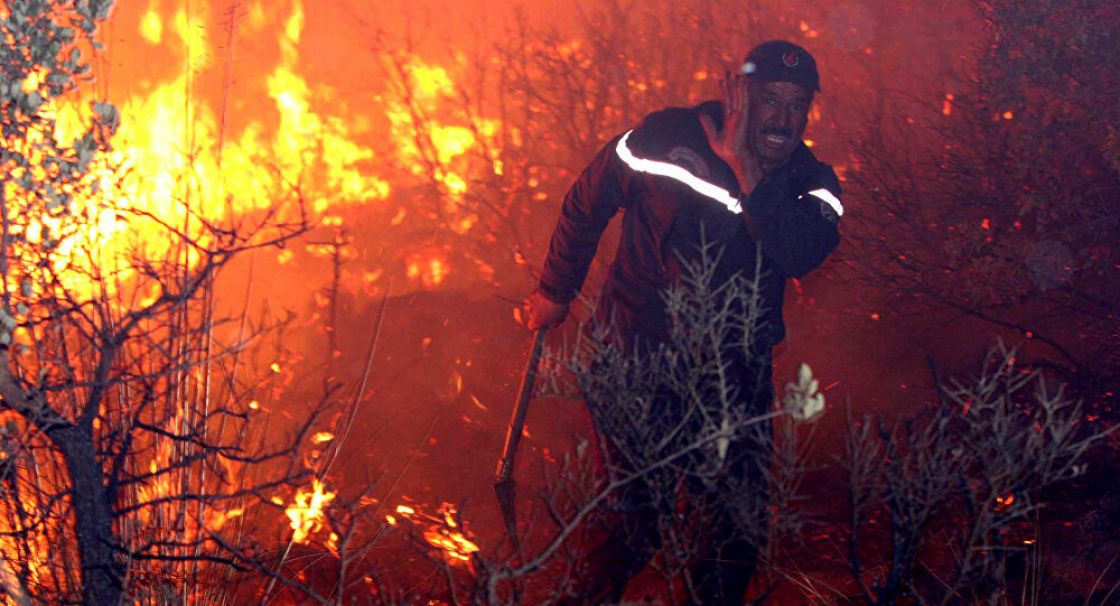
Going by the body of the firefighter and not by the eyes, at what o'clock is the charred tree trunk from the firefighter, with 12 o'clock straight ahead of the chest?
The charred tree trunk is roughly at 2 o'clock from the firefighter.

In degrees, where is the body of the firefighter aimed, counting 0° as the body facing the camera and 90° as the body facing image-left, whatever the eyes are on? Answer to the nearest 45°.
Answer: approximately 0°

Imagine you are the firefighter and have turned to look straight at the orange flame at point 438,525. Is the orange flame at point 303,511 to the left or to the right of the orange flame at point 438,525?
left

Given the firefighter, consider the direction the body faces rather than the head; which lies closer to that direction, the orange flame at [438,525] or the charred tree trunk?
the charred tree trunk

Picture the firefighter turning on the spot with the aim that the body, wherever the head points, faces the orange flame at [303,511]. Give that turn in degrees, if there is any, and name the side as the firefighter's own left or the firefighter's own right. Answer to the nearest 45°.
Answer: approximately 90° to the firefighter's own right
